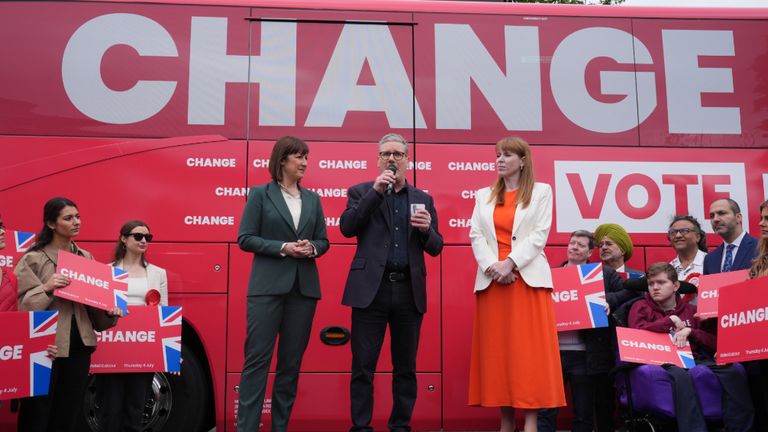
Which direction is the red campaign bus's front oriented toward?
to the viewer's left

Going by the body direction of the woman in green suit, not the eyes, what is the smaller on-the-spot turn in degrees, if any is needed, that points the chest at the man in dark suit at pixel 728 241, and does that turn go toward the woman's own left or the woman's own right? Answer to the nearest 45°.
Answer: approximately 45° to the woman's own left

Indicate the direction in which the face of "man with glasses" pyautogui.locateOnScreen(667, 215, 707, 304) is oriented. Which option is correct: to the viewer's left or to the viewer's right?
to the viewer's left

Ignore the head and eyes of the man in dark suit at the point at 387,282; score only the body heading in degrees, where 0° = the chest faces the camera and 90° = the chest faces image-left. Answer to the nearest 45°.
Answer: approximately 0°

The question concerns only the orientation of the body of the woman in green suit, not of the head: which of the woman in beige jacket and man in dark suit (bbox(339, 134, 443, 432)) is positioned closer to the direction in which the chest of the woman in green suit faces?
the man in dark suit

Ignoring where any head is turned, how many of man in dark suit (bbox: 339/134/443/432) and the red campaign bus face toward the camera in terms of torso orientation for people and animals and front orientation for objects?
1

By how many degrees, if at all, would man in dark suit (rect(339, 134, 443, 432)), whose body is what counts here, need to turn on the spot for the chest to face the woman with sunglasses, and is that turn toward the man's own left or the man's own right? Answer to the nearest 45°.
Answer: approximately 90° to the man's own right

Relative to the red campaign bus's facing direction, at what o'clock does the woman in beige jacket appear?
The woman in beige jacket is roughly at 11 o'clock from the red campaign bus.

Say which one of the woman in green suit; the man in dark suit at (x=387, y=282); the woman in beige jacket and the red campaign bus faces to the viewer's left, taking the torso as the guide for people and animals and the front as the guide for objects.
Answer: the red campaign bus

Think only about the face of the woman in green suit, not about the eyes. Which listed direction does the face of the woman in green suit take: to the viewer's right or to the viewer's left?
to the viewer's right
